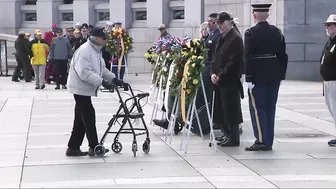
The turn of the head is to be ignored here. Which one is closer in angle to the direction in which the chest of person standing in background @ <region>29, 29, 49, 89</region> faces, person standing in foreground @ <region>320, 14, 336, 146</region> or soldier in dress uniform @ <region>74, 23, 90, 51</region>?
the person standing in foreground

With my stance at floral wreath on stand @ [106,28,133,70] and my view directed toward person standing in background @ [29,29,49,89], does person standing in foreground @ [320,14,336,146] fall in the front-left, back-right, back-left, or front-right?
back-left

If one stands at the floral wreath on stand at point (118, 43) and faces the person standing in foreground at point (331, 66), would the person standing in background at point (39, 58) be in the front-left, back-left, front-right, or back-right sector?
back-right

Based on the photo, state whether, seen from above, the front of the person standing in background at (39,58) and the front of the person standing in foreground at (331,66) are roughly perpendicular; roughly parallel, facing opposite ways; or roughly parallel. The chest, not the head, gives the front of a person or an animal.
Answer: roughly perpendicular

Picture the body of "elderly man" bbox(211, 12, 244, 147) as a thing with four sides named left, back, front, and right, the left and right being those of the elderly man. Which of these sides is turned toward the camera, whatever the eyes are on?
left

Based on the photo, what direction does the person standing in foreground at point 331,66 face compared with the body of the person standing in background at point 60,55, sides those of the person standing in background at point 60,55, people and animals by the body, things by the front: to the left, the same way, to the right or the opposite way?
to the right

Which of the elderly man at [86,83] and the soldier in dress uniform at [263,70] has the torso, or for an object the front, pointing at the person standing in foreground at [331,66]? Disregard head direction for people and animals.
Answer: the elderly man

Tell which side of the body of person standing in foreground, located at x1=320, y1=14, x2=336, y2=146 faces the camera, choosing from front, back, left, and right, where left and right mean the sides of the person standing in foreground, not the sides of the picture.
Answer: left

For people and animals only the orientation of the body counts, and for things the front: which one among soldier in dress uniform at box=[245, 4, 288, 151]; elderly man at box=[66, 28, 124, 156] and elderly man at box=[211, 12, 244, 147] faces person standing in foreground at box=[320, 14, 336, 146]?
elderly man at box=[66, 28, 124, 156]

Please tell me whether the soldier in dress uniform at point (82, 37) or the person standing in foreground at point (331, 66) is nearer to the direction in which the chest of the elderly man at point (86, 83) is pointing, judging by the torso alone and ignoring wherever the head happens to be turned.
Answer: the person standing in foreground

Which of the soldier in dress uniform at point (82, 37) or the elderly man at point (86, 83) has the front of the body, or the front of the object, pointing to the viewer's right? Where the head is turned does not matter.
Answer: the elderly man

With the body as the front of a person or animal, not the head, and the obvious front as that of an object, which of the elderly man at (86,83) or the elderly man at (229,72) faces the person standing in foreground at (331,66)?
the elderly man at (86,83)

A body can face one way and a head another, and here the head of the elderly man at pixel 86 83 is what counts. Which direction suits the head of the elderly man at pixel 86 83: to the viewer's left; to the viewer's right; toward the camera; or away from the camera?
to the viewer's right
